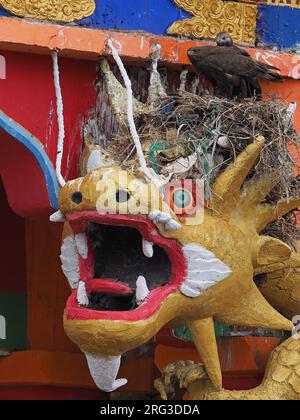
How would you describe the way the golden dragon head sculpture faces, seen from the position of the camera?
facing the viewer and to the left of the viewer
